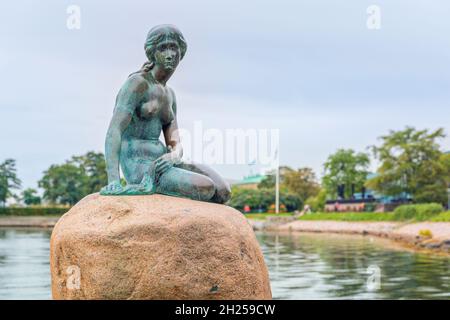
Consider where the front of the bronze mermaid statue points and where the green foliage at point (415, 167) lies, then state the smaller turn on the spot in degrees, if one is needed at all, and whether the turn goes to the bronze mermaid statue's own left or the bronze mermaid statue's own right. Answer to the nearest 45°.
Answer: approximately 90° to the bronze mermaid statue's own left
